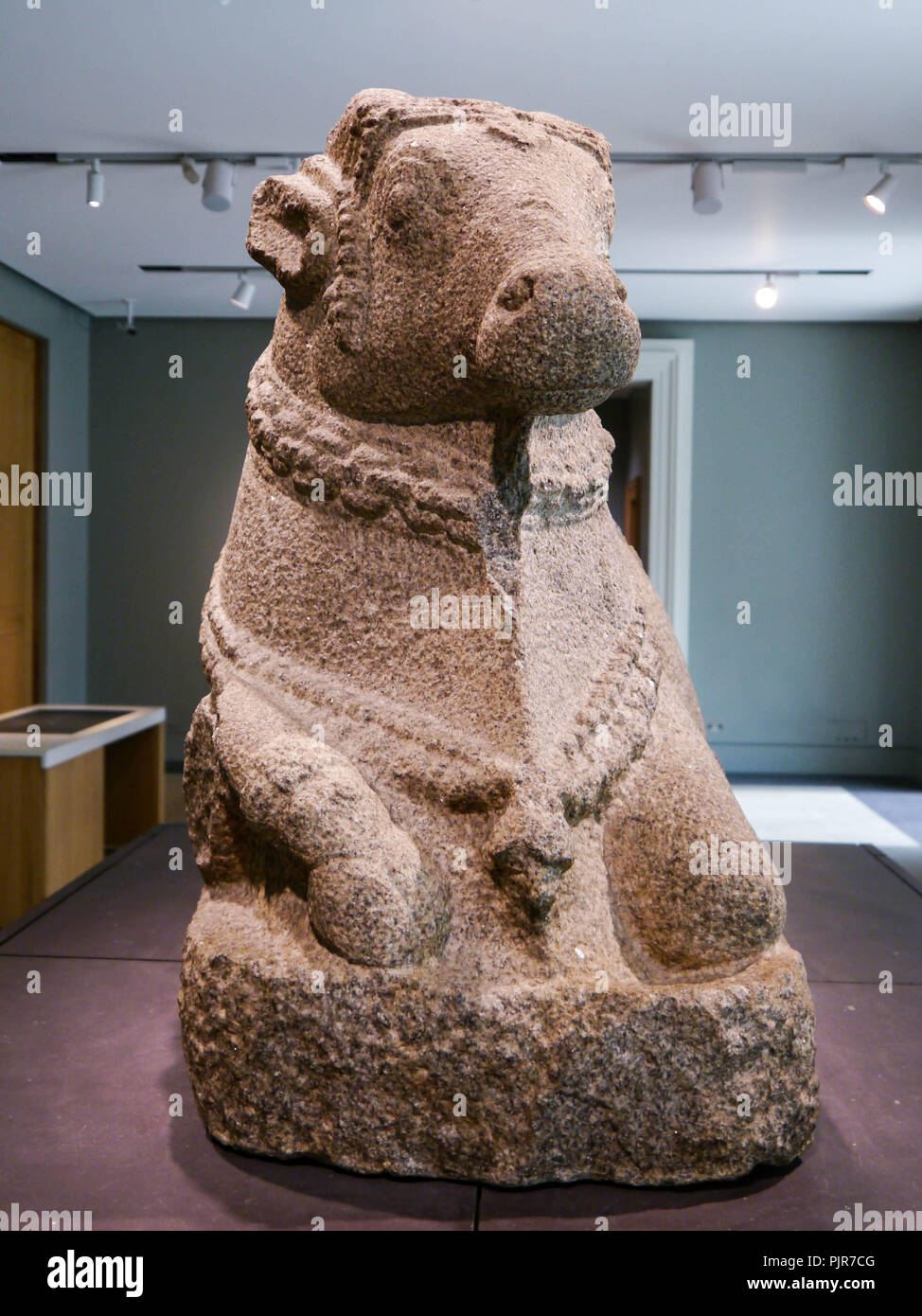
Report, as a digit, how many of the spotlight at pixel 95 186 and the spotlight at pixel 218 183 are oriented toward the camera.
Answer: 2

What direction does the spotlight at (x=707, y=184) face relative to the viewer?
toward the camera

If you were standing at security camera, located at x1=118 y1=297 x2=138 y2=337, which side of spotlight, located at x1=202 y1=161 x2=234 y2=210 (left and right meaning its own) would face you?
back

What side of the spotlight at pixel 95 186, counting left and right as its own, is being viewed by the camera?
front

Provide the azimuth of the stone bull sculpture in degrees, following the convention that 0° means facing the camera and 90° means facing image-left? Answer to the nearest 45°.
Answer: approximately 315°
